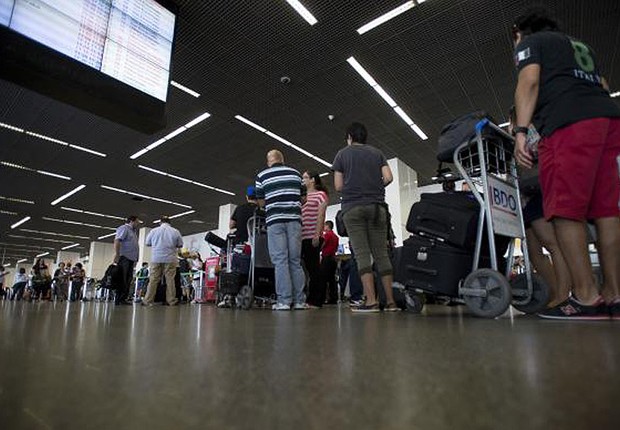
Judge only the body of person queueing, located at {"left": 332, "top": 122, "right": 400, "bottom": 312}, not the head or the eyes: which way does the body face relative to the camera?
away from the camera

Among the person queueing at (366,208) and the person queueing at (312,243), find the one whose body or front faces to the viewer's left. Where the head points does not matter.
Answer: the person queueing at (312,243)

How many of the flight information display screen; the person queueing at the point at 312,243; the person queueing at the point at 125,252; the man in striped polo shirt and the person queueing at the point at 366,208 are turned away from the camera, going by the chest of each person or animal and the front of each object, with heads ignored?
2

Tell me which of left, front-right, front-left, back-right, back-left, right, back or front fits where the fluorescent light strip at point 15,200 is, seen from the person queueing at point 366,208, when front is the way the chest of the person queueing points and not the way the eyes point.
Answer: front-left

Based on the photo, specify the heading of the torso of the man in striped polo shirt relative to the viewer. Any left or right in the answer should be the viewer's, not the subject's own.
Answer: facing away from the viewer

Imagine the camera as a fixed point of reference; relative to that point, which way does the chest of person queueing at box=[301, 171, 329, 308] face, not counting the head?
to the viewer's left

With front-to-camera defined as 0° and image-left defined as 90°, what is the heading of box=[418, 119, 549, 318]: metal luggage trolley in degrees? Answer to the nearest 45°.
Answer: approximately 135°

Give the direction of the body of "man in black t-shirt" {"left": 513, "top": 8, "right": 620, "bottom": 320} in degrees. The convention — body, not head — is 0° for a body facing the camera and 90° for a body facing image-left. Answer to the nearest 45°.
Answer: approximately 135°

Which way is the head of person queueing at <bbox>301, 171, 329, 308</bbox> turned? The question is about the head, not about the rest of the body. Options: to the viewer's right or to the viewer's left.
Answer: to the viewer's left

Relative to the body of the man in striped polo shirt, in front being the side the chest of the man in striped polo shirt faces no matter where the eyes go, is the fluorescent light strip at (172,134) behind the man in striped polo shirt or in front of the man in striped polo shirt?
in front

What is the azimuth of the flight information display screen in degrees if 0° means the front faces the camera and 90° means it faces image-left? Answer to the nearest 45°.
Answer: approximately 315°
